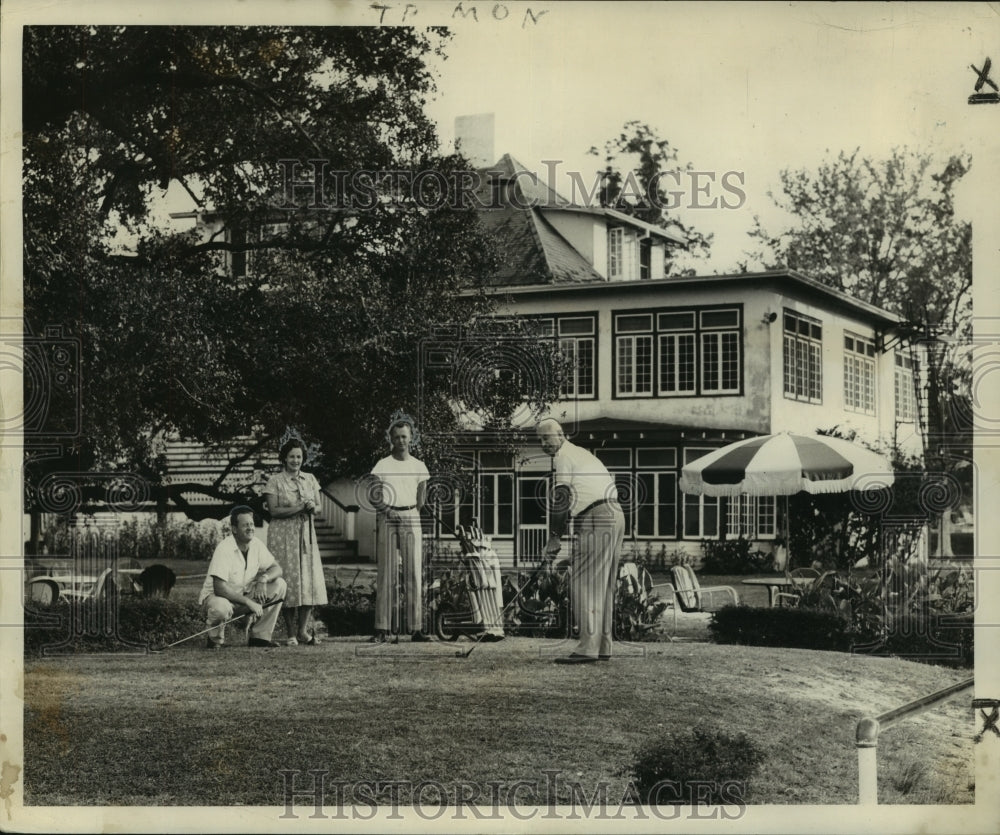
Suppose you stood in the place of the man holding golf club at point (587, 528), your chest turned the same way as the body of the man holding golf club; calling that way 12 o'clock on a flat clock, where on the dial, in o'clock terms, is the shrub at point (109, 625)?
The shrub is roughly at 12 o'clock from the man holding golf club.

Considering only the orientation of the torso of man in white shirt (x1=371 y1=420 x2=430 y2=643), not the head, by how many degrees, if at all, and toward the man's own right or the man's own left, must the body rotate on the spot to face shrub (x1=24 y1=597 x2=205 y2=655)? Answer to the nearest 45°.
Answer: approximately 90° to the man's own right

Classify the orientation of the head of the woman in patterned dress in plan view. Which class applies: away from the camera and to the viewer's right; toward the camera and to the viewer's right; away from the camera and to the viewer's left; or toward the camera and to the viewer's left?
toward the camera and to the viewer's right

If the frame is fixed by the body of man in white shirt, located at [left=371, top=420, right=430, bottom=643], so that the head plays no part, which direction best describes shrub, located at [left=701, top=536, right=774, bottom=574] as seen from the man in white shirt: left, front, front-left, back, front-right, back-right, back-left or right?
left

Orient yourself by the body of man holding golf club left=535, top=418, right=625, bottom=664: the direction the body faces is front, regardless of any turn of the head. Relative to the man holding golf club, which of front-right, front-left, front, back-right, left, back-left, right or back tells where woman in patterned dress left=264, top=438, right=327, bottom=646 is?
front

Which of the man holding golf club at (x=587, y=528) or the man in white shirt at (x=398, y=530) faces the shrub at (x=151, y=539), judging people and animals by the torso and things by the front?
the man holding golf club

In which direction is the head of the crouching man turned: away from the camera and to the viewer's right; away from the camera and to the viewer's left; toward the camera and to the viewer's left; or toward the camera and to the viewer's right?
toward the camera and to the viewer's right

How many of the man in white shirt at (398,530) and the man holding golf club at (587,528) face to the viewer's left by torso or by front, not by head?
1

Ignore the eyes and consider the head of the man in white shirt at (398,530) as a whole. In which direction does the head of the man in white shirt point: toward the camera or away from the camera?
toward the camera

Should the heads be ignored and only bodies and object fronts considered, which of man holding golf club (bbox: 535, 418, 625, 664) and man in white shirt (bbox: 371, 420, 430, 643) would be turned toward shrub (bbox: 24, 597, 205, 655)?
the man holding golf club

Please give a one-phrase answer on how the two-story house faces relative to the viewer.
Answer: facing the viewer and to the left of the viewer

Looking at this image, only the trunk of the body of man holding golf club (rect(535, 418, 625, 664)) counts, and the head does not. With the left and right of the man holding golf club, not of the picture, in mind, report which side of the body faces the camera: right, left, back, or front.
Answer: left

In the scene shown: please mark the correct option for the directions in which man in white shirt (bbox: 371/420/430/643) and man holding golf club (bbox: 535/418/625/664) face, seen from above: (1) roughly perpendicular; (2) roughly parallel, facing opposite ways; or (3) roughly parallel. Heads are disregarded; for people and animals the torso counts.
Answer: roughly perpendicular

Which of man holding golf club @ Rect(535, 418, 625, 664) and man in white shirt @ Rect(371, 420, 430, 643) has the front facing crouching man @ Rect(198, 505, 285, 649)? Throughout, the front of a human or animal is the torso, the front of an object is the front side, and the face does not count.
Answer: the man holding golf club

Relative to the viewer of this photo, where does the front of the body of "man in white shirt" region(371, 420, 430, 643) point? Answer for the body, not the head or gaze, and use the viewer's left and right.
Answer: facing the viewer

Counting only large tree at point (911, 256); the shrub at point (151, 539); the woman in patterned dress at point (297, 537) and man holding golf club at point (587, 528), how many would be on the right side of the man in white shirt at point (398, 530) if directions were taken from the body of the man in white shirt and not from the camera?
2
